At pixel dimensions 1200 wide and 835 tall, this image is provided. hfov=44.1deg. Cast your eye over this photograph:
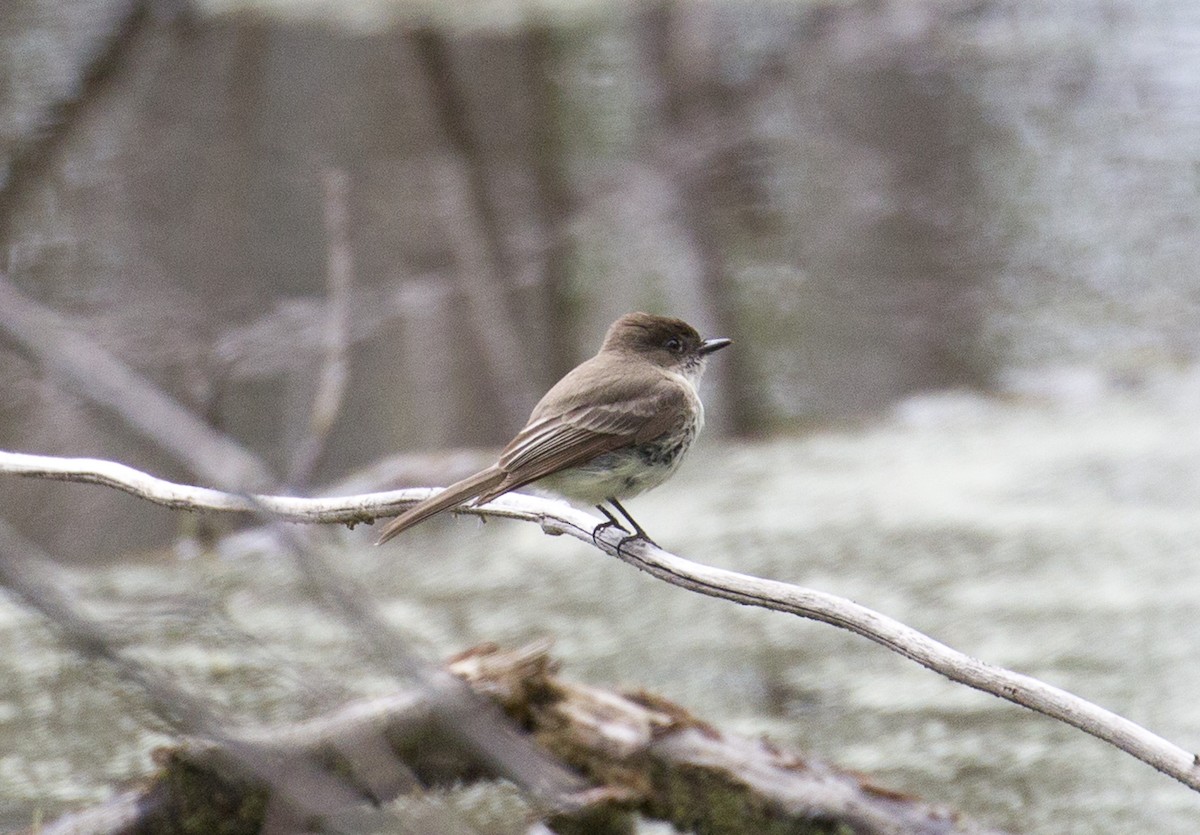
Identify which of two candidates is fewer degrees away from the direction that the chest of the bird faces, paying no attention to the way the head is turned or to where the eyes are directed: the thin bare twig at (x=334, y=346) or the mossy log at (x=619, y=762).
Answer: the mossy log

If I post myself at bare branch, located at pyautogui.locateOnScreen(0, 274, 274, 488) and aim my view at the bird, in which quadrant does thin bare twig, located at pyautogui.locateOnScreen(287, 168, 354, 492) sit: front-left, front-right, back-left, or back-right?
front-left

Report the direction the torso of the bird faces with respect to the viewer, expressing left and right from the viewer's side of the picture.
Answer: facing to the right of the viewer
